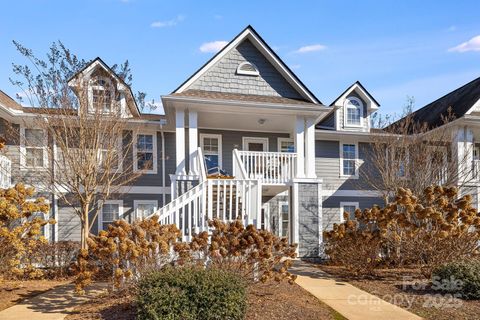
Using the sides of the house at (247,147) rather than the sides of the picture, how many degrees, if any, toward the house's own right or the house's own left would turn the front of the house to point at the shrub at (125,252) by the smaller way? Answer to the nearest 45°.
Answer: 0° — it already faces it

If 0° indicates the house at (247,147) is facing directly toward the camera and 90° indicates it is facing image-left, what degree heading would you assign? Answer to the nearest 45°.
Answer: approximately 0°

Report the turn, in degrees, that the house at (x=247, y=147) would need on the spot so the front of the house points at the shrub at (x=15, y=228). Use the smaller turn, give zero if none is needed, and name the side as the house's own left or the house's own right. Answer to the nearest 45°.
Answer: approximately 45° to the house's own right

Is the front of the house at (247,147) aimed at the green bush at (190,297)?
yes

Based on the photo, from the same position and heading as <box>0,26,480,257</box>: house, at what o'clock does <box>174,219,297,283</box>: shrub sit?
The shrub is roughly at 12 o'clock from the house.

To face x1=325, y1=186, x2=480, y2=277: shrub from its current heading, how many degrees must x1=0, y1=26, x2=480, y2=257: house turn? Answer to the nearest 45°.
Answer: approximately 45° to its left

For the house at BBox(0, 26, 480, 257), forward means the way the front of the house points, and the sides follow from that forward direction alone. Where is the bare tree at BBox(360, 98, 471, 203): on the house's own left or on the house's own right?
on the house's own left
